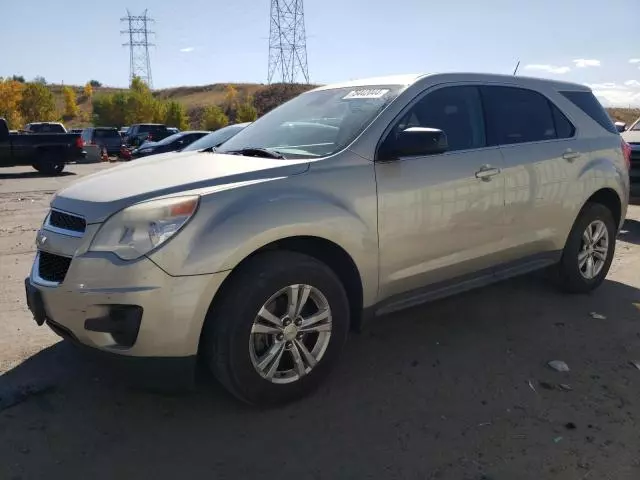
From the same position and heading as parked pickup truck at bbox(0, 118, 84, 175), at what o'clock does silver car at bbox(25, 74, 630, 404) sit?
The silver car is roughly at 9 o'clock from the parked pickup truck.

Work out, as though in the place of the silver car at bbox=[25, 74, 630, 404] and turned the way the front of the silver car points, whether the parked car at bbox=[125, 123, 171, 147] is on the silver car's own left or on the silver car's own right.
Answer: on the silver car's own right

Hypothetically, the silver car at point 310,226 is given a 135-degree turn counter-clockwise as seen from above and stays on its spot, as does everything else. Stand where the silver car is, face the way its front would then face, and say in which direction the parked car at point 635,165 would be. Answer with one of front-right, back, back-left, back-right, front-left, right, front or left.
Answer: front-left

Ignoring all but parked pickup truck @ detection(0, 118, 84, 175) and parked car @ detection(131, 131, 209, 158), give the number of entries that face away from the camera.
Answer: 0

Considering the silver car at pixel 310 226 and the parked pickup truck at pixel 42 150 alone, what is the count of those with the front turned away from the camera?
0

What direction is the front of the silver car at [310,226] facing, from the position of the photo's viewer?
facing the viewer and to the left of the viewer

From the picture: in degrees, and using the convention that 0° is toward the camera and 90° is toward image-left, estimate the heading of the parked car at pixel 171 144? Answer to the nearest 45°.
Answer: approximately 45°

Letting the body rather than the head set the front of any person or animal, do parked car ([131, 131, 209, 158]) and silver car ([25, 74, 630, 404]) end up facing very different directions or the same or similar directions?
same or similar directions

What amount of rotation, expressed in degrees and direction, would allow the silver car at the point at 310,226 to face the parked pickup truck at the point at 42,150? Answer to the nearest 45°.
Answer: approximately 90° to its right

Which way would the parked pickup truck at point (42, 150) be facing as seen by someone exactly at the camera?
facing to the left of the viewer
